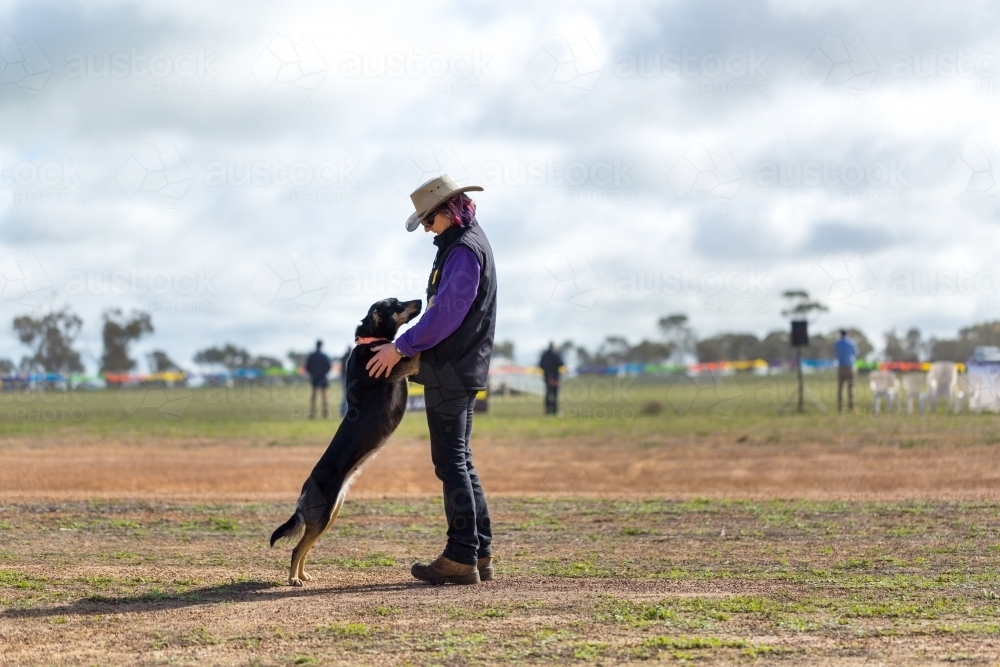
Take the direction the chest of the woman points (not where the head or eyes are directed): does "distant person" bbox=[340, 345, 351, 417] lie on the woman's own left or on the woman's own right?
on the woman's own right

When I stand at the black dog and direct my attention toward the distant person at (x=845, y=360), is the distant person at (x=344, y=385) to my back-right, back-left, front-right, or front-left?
front-left

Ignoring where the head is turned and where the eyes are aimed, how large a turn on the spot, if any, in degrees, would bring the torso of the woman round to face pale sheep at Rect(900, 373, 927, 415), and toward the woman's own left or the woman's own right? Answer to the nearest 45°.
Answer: approximately 135° to the woman's own right

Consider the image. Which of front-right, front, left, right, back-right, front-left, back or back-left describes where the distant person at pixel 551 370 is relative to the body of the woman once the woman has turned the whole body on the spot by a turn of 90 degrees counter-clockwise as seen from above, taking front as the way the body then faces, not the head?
back

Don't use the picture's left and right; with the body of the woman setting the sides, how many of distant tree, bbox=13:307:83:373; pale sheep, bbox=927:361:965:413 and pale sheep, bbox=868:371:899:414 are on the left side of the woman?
0

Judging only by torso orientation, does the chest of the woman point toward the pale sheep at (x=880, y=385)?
no

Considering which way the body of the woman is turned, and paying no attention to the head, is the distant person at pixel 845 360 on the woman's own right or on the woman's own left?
on the woman's own right

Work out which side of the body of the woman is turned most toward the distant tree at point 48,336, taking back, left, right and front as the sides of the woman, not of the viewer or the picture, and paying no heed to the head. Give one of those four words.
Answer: right

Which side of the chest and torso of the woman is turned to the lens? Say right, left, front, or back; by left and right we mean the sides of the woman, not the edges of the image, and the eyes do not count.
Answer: left

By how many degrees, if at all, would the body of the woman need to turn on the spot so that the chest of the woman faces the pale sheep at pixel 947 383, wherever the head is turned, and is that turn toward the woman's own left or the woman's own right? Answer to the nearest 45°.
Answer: approximately 135° to the woman's own right
